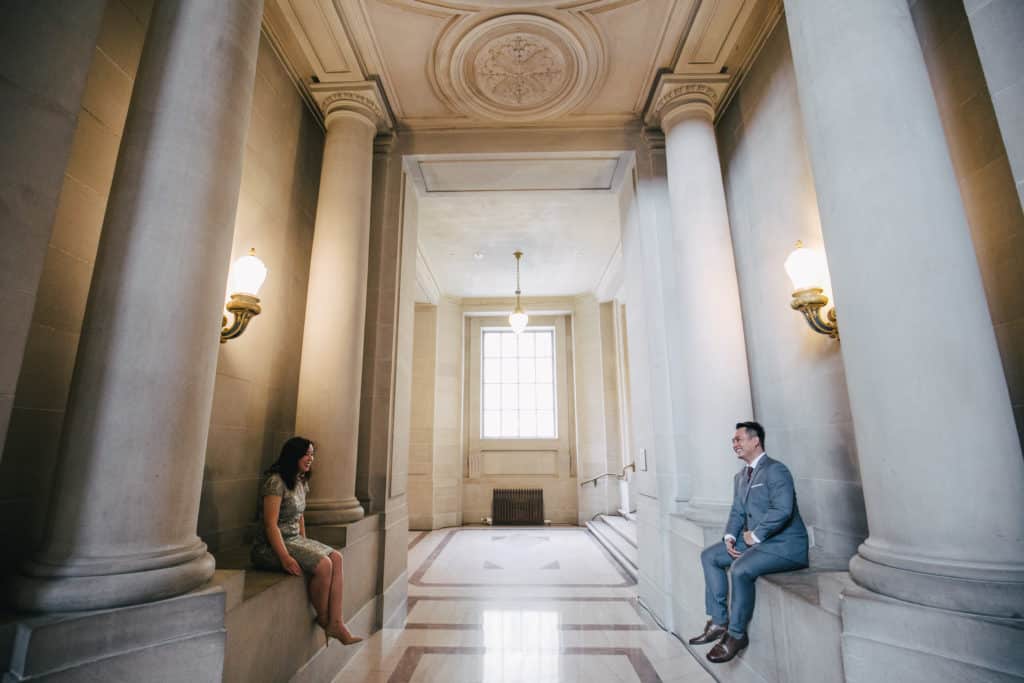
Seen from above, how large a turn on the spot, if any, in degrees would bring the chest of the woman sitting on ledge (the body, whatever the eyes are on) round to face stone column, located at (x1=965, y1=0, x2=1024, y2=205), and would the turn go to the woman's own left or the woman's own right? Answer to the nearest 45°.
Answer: approximately 45° to the woman's own right

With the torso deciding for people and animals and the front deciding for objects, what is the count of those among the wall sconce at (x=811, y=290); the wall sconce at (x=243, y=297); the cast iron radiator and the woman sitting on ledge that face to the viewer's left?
1

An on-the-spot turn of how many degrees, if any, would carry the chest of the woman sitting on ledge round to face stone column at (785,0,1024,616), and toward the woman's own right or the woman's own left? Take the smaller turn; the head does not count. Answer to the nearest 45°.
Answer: approximately 45° to the woman's own right

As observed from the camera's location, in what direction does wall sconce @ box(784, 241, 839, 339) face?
facing to the left of the viewer

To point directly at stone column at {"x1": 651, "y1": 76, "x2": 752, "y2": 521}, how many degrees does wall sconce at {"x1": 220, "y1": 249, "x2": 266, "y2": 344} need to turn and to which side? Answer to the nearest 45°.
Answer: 0° — it already faces it

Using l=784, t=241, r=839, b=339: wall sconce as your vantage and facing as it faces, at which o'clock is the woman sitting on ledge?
The woman sitting on ledge is roughly at 11 o'clock from the wall sconce.

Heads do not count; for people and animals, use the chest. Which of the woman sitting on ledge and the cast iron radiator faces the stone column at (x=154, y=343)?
the cast iron radiator

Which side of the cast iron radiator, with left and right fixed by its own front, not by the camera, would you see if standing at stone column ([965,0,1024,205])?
front

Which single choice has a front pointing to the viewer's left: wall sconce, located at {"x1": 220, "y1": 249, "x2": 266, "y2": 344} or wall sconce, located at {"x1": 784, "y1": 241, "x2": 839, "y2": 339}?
wall sconce, located at {"x1": 784, "y1": 241, "x2": 839, "y2": 339}

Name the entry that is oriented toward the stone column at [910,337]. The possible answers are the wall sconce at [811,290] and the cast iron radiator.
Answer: the cast iron radiator

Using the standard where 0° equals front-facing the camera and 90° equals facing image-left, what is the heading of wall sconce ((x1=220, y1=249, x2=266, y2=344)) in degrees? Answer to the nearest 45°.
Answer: approximately 270°

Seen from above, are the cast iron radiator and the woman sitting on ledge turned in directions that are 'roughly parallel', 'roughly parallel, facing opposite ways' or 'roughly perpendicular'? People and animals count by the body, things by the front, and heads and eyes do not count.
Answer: roughly perpendicular

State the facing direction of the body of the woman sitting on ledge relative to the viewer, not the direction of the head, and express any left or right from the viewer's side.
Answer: facing to the right of the viewer
